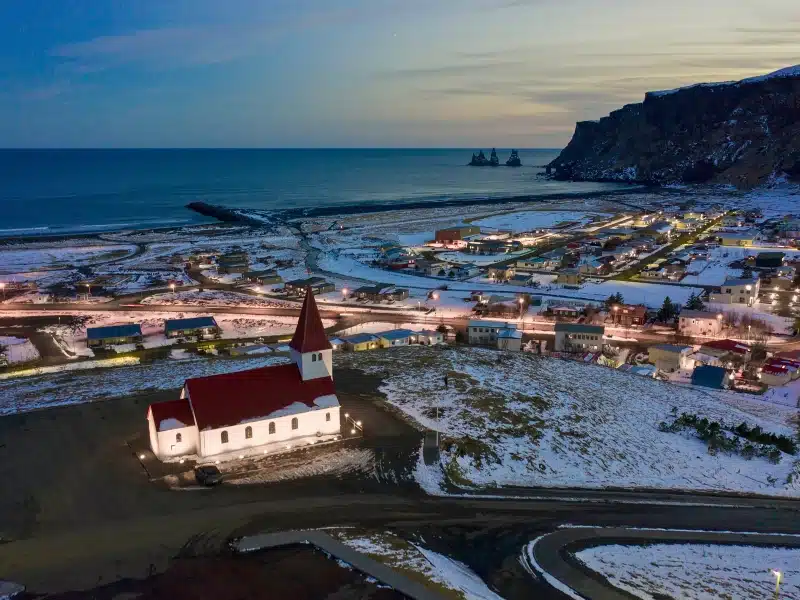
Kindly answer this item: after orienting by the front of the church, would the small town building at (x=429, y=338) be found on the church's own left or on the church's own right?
on the church's own left

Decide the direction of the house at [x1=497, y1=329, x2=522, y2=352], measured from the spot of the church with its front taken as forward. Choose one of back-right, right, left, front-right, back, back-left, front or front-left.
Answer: front-left

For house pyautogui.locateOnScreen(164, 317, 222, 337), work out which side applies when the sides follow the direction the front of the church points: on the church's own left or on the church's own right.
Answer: on the church's own left

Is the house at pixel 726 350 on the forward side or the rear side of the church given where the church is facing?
on the forward side

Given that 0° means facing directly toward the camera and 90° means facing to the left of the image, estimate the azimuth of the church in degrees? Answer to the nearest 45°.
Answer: approximately 270°

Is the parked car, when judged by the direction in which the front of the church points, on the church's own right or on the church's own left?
on the church's own right

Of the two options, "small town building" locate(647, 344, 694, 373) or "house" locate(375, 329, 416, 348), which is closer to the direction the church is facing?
the small town building

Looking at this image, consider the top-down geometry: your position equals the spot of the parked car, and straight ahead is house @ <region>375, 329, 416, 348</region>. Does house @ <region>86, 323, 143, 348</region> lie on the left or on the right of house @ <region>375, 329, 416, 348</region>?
left

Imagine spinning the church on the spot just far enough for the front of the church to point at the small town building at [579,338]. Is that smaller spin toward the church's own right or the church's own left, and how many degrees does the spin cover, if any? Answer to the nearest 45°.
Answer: approximately 45° to the church's own left

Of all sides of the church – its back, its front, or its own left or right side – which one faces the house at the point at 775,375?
front

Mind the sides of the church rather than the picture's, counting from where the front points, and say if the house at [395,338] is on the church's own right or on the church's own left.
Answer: on the church's own left

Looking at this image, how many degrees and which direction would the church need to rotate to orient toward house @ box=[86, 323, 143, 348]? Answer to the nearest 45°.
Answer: approximately 90° to its left
